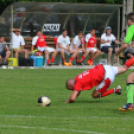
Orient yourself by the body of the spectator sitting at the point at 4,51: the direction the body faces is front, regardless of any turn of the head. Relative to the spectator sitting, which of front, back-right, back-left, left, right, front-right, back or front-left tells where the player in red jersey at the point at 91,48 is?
left

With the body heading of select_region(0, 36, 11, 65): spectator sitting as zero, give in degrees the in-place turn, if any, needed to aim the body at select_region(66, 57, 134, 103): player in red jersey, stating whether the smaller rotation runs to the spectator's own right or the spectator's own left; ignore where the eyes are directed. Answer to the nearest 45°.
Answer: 0° — they already face them

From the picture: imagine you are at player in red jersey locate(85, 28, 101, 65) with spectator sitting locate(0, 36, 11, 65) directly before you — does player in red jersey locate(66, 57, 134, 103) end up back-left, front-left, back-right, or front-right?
front-left

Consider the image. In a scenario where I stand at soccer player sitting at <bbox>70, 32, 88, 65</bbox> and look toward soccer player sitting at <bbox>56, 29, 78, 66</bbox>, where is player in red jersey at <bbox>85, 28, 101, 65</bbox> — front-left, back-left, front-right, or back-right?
back-left

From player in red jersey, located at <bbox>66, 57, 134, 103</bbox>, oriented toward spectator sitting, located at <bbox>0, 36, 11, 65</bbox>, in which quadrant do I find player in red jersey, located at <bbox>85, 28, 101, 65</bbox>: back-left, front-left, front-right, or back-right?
front-right

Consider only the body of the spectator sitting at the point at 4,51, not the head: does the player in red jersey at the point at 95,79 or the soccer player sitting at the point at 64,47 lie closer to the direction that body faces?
the player in red jersey

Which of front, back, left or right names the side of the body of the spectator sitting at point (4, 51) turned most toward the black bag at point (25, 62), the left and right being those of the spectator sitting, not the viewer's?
left

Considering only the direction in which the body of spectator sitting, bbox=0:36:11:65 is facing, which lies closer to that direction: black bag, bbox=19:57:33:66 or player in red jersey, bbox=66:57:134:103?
the player in red jersey

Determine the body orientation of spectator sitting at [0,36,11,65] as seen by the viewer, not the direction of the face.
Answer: toward the camera

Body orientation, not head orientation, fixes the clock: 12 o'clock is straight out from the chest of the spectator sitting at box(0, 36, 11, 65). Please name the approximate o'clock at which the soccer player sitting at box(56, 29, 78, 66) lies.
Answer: the soccer player sitting at box(56, 29, 78, 66) is roughly at 9 o'clock from the spectator sitting at box(0, 36, 11, 65).

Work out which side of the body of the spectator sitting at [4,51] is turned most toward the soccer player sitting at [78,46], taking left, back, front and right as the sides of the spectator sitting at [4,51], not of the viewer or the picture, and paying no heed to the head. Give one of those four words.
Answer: left

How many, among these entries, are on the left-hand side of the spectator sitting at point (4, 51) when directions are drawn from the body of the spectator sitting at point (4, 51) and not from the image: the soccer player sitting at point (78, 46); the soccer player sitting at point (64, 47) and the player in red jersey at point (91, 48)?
3
